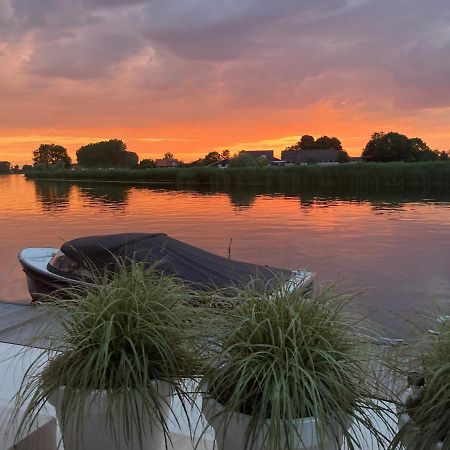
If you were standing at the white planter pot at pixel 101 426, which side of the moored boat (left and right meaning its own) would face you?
left

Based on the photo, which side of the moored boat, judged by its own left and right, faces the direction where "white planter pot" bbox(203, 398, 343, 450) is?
left

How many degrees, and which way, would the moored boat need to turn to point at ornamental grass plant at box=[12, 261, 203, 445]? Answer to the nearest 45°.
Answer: approximately 90° to its left

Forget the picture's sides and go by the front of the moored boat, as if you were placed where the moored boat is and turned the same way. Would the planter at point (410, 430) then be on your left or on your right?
on your left

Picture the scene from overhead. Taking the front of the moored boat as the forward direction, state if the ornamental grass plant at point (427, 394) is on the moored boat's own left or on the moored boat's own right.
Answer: on the moored boat's own left

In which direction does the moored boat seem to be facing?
to the viewer's left

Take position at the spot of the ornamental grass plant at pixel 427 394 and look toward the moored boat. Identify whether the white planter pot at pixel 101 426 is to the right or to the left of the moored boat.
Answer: left

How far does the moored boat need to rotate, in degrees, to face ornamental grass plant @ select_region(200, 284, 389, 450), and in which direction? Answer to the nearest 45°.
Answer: approximately 90° to its left
